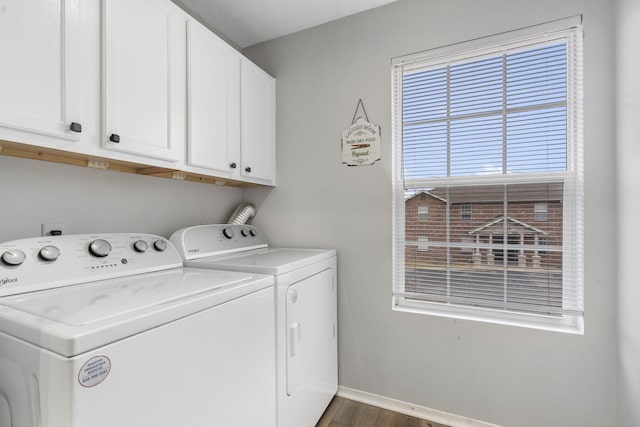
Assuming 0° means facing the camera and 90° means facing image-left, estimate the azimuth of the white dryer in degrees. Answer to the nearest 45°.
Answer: approximately 315°

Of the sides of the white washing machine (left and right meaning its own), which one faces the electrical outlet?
back

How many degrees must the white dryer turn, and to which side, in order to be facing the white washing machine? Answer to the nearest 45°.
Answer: approximately 90° to its right

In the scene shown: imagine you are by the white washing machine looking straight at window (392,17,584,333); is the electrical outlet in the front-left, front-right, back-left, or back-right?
back-left

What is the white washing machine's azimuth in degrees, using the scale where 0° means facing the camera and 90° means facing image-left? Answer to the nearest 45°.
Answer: approximately 315°
